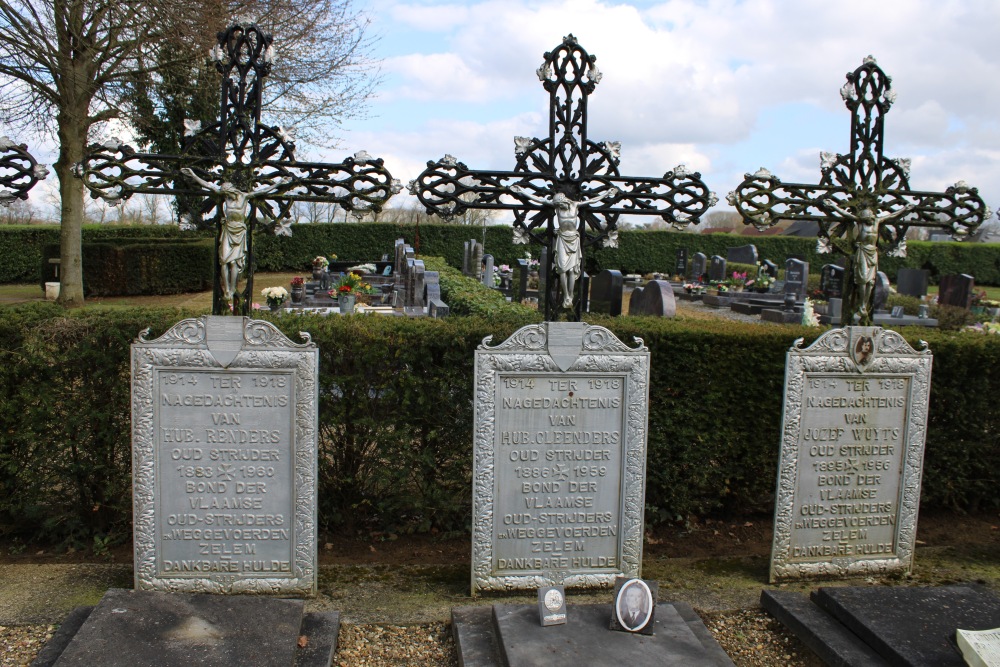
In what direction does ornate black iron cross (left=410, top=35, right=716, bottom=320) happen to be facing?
toward the camera

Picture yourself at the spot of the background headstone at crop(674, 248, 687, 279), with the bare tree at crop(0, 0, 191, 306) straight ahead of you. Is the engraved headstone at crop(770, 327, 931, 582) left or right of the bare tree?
left

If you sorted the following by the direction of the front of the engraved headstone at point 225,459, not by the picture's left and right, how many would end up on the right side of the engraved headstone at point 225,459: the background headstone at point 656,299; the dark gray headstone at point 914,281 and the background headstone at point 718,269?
0

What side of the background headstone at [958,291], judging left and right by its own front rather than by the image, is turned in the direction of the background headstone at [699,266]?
right

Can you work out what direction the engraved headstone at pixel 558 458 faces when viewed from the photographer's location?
facing the viewer

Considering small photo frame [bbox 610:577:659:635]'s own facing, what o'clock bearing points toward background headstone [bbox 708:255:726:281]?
The background headstone is roughly at 6 o'clock from the small photo frame.

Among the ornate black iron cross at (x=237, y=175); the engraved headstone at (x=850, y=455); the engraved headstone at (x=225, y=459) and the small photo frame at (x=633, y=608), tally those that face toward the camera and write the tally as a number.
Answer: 4

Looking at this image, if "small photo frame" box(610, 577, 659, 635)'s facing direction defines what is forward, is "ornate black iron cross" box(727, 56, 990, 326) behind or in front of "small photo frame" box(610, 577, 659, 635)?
behind

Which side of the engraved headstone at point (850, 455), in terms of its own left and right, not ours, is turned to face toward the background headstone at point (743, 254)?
back

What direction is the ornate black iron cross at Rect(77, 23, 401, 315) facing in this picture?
toward the camera

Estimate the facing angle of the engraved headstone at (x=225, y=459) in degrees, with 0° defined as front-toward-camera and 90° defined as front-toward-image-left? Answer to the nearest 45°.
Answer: approximately 0°

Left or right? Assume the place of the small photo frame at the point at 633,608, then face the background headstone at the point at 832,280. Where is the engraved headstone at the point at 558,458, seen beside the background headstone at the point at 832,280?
left

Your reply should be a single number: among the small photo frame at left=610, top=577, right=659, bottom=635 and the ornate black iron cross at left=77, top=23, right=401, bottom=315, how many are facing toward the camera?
2

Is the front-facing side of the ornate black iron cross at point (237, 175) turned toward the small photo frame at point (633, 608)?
no
